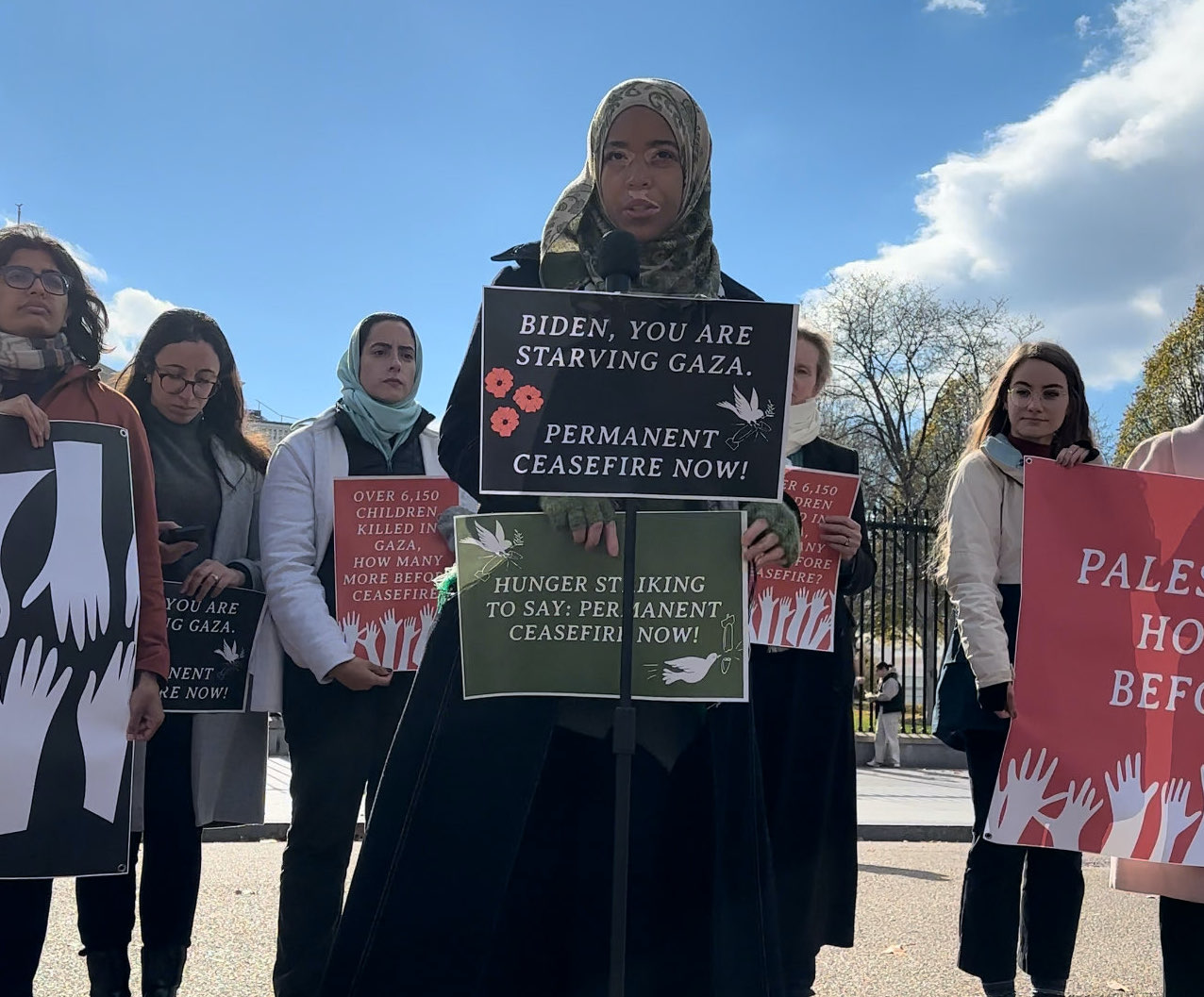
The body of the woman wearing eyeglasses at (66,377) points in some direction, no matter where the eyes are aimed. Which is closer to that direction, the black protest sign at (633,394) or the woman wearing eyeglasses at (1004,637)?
the black protest sign

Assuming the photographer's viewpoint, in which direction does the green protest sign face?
facing the viewer

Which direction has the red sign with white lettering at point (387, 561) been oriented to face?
toward the camera

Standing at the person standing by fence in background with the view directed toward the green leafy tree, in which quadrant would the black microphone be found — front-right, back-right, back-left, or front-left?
back-right

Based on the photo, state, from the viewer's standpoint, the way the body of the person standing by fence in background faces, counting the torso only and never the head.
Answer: to the viewer's left

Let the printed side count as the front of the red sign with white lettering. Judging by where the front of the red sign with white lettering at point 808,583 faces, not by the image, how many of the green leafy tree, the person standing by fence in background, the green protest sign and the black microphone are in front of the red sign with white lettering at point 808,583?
2

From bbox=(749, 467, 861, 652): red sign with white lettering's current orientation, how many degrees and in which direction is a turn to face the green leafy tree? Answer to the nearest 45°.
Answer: approximately 180°

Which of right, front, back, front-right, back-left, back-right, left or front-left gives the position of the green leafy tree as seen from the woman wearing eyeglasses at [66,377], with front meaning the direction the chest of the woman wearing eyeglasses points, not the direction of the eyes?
back-left

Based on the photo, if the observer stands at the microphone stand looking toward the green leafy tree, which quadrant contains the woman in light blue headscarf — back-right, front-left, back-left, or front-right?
front-left

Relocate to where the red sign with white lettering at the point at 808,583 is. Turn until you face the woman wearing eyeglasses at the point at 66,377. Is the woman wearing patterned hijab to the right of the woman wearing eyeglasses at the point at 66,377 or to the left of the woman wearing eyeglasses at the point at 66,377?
left

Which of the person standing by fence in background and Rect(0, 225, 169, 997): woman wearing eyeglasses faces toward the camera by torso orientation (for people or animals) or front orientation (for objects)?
the woman wearing eyeglasses

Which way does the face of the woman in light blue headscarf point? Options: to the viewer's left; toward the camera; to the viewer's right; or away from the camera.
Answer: toward the camera
